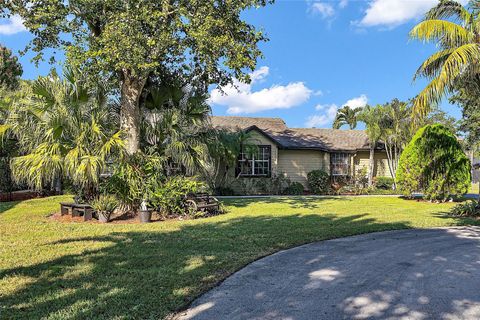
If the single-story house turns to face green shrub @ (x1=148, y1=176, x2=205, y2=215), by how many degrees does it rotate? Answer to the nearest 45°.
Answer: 0° — it already faces it

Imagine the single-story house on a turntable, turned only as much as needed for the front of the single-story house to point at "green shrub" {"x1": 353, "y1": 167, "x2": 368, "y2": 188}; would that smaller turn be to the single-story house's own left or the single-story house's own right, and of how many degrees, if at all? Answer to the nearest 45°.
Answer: approximately 90° to the single-story house's own left

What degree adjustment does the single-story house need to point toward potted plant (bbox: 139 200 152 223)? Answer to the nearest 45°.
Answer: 0° — it already faces it

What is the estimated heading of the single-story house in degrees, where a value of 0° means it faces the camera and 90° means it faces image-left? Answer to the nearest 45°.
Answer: approximately 0°

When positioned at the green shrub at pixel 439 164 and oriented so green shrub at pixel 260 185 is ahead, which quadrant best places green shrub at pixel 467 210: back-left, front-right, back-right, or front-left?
back-left

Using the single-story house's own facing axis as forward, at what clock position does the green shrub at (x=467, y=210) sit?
The green shrub is roughly at 11 o'clock from the single-story house.

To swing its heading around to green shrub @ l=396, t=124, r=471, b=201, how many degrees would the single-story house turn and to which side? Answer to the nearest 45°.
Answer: approximately 45° to its left

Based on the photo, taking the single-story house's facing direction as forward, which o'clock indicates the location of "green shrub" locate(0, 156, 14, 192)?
The green shrub is roughly at 2 o'clock from the single-story house.

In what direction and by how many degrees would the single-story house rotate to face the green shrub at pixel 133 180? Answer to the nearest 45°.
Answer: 0° — it already faces it

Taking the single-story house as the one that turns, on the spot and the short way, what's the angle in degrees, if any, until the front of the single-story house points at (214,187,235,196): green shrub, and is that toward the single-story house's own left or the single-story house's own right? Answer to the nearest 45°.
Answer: approximately 45° to the single-story house's own right
